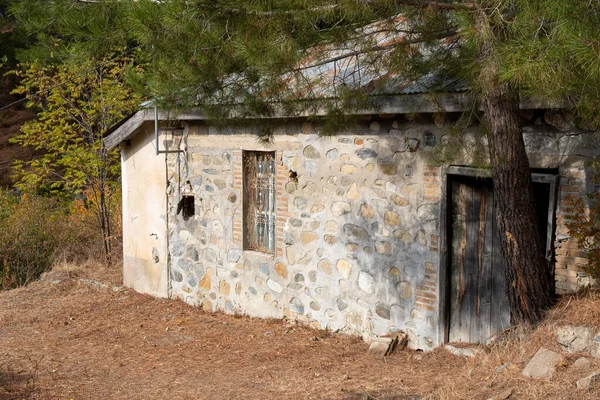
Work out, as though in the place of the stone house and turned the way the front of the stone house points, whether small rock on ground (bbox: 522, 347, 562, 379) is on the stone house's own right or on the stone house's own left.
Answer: on the stone house's own left

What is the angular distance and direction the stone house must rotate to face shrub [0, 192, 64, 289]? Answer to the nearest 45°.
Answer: approximately 90° to its right

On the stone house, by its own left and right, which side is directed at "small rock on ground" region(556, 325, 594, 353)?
left

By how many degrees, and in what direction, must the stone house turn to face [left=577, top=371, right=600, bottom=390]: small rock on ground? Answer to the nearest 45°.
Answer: approximately 90° to its left

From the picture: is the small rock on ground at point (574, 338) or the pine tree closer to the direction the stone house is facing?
the pine tree

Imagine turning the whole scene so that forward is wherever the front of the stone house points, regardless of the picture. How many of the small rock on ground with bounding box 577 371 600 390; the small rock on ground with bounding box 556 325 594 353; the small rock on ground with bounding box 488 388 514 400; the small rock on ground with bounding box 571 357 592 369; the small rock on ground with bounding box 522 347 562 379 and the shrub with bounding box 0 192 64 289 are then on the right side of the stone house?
1

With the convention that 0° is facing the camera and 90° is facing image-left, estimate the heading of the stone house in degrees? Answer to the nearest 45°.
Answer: approximately 45°
